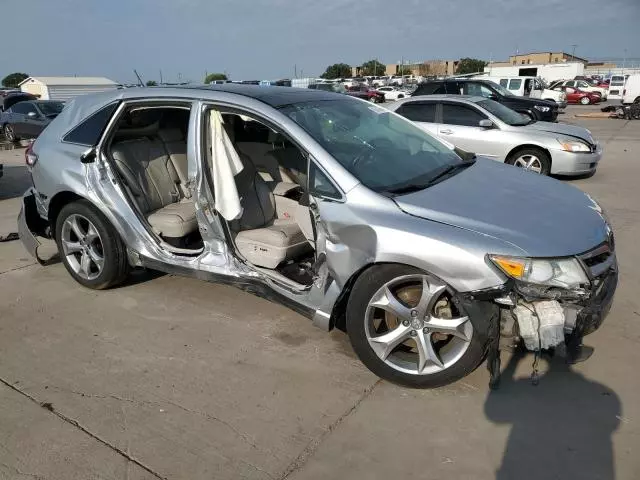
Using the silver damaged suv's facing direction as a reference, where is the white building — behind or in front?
behind

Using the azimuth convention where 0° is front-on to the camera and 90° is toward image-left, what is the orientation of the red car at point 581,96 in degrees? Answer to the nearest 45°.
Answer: approximately 270°

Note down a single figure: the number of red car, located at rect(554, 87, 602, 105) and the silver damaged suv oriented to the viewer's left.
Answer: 0

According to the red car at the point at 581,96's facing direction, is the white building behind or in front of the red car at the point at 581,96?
behind

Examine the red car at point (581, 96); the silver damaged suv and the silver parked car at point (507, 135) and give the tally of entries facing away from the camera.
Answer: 0

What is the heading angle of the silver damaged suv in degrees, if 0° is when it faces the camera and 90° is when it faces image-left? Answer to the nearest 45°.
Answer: approximately 315°
